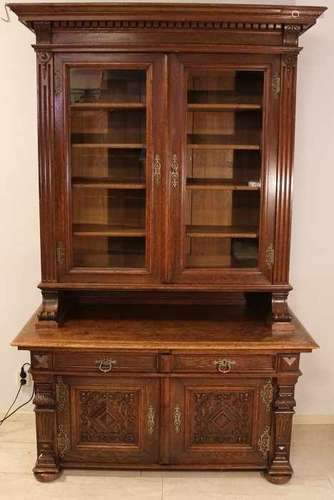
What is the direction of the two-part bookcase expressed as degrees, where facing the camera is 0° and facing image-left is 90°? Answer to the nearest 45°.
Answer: approximately 0°
